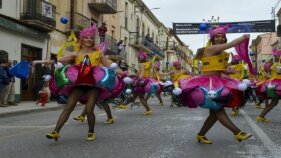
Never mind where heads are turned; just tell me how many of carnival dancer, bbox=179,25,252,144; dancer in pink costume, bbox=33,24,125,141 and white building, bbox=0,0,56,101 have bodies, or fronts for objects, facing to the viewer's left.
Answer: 0

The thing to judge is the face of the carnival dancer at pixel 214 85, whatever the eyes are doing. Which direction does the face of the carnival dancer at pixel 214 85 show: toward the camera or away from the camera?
toward the camera

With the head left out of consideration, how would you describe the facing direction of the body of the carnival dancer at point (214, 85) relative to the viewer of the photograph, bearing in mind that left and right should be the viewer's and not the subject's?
facing the viewer and to the right of the viewer

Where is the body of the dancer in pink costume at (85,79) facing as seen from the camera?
toward the camera

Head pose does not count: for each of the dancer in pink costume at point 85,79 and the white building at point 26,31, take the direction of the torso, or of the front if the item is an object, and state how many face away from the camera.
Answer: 0

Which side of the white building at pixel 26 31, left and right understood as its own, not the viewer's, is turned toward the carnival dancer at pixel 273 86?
front

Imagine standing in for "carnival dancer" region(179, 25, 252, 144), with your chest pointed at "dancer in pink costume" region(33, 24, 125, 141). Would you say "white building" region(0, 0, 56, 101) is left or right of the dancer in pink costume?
right

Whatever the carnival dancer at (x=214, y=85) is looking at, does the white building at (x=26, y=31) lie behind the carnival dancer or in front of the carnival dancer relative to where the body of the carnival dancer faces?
behind

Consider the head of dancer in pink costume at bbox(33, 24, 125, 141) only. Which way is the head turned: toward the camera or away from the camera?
toward the camera
